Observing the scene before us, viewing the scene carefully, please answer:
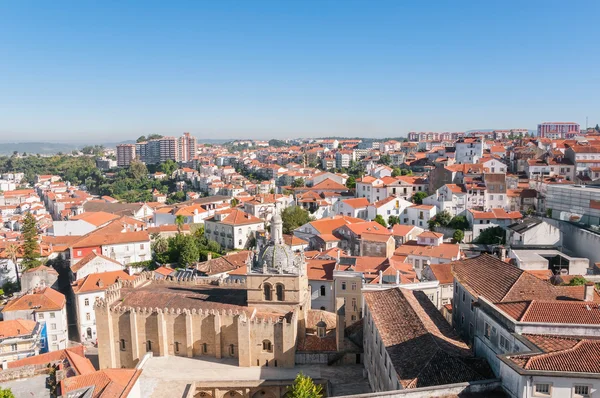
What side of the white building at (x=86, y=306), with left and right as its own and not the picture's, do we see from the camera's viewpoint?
front

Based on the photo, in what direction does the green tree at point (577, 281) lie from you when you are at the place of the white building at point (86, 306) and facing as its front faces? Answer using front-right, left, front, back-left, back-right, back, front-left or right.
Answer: front-left

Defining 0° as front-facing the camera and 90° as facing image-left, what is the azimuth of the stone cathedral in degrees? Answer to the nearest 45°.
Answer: approximately 90°

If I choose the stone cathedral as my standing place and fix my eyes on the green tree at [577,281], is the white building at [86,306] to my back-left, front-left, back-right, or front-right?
back-left

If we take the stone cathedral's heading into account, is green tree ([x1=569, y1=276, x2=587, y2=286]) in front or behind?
behind

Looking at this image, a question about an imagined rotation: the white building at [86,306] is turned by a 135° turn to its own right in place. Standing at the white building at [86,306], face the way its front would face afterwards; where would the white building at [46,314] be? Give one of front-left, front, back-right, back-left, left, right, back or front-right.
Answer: left

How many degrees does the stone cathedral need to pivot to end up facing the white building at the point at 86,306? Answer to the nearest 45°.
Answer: approximately 45° to its right

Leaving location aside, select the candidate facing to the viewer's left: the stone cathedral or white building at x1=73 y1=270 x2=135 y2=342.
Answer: the stone cathedral

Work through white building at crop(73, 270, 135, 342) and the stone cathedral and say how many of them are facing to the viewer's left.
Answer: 1

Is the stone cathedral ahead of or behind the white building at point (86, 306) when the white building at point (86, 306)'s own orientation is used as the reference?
ahead

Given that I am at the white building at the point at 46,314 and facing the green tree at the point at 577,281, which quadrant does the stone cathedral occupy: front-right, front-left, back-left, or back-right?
front-right
